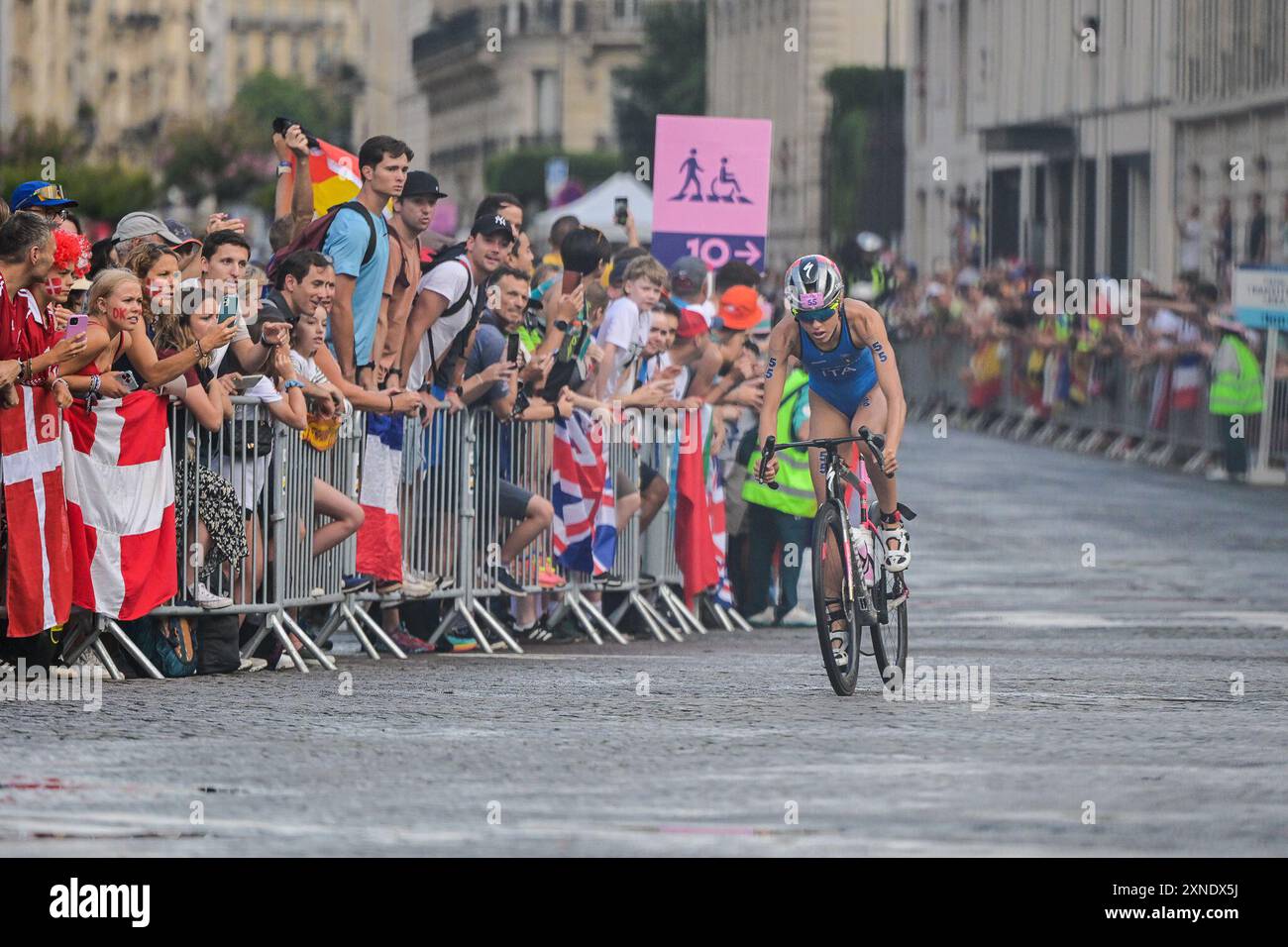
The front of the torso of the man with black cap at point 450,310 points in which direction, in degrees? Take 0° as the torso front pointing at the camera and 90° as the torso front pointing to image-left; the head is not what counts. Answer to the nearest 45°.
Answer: approximately 315°

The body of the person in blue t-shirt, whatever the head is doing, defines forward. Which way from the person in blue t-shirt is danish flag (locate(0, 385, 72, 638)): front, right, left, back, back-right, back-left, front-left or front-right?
right

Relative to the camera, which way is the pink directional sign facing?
toward the camera

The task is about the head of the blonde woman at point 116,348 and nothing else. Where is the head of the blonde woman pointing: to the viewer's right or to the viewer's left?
to the viewer's right

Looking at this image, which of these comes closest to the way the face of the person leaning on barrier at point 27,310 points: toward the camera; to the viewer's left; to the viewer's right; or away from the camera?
to the viewer's right

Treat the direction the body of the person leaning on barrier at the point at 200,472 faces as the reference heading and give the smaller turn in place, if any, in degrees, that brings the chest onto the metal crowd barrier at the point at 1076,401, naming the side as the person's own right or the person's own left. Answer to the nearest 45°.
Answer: approximately 45° to the person's own left

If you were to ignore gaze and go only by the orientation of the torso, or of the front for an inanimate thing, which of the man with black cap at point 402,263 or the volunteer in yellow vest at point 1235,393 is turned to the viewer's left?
the volunteer in yellow vest

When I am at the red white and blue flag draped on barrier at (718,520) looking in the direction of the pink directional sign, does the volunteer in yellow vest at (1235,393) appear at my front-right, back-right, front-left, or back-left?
front-right

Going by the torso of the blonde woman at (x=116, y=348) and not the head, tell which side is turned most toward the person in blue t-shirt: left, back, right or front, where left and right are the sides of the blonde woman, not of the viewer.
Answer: left
